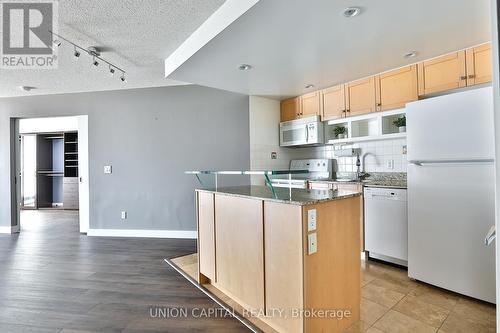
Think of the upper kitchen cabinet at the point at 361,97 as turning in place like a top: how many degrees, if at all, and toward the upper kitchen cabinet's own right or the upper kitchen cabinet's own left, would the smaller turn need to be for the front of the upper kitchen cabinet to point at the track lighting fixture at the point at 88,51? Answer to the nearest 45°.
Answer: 0° — it already faces it

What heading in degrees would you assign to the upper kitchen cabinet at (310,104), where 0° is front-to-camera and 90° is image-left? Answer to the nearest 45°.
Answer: approximately 45°

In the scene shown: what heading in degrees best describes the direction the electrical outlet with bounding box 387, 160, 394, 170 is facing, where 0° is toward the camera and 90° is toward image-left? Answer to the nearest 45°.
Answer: approximately 0°

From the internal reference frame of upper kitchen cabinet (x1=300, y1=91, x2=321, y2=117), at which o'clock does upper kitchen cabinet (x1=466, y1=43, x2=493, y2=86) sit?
upper kitchen cabinet (x1=466, y1=43, x2=493, y2=86) is roughly at 9 o'clock from upper kitchen cabinet (x1=300, y1=91, x2=321, y2=117).

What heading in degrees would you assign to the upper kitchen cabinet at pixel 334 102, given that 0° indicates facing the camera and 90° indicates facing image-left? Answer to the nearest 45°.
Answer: approximately 45°

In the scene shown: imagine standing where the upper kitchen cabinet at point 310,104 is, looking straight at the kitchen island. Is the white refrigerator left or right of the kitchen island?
left

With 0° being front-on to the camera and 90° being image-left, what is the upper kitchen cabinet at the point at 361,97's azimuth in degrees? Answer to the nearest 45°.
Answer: approximately 45°

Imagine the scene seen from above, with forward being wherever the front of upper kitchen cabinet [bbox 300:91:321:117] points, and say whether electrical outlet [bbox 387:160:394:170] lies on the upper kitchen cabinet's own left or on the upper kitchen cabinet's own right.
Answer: on the upper kitchen cabinet's own left
